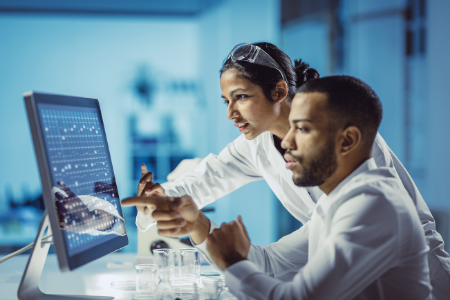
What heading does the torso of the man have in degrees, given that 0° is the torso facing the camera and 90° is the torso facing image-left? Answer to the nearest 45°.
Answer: approximately 90°

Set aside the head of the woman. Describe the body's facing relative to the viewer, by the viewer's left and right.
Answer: facing the viewer and to the left of the viewer

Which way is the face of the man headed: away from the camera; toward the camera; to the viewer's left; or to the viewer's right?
to the viewer's left

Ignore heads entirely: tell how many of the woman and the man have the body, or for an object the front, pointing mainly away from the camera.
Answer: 0

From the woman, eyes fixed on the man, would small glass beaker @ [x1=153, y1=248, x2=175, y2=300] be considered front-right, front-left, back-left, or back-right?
front-right
